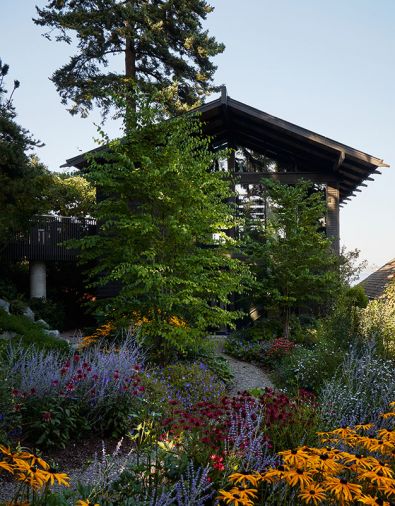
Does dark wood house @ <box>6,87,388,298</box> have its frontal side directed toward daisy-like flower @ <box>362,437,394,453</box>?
yes

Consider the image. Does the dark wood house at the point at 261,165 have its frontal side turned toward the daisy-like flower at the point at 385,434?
yes

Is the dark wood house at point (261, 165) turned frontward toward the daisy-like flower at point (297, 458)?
yes

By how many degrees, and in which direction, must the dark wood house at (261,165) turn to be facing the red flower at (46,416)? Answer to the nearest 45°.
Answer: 0° — it already faces it

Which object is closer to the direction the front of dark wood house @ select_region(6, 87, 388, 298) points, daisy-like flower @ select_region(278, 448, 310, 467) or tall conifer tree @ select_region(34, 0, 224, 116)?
the daisy-like flower

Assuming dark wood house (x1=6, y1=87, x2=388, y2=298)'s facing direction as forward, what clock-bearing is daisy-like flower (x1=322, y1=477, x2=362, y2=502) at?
The daisy-like flower is roughly at 12 o'clock from the dark wood house.

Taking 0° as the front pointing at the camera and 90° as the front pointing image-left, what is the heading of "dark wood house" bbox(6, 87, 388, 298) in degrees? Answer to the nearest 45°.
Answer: approximately 0°

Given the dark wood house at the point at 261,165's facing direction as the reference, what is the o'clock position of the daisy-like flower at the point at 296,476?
The daisy-like flower is roughly at 12 o'clock from the dark wood house.

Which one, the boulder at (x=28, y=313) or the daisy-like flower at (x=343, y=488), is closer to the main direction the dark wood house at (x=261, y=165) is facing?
the daisy-like flower

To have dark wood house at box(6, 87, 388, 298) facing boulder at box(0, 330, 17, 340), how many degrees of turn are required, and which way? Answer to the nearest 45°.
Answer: approximately 45° to its right

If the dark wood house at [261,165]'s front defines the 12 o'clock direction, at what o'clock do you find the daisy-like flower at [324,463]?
The daisy-like flower is roughly at 12 o'clock from the dark wood house.

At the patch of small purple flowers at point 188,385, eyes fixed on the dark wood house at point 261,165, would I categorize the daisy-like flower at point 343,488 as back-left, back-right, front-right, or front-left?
back-right
